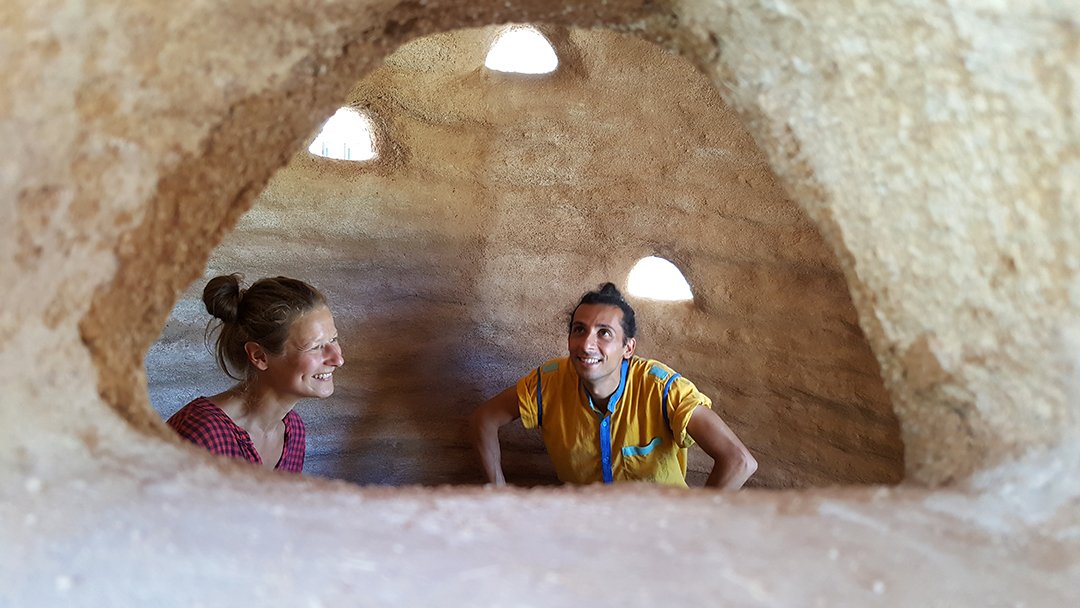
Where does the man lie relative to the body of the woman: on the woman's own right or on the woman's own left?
on the woman's own left

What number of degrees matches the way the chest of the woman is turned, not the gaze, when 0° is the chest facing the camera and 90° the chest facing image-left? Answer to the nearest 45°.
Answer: approximately 315°

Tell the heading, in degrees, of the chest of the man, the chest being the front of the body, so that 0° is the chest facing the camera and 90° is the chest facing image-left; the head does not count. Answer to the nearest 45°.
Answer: approximately 0°

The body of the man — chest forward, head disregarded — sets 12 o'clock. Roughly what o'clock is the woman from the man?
The woman is roughly at 2 o'clock from the man.
